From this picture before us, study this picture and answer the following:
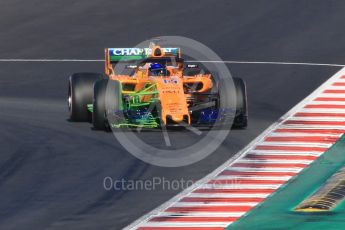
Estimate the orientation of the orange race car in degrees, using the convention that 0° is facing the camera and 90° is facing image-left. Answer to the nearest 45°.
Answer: approximately 0°
